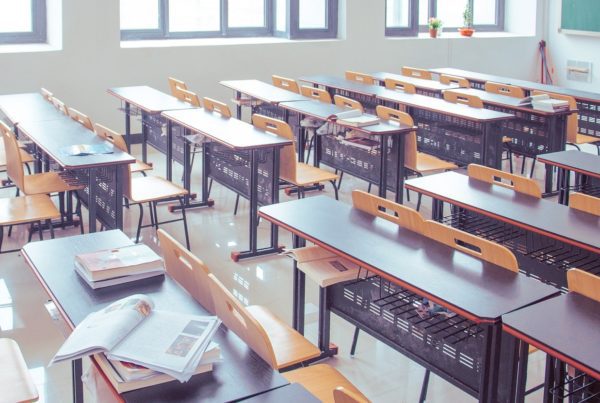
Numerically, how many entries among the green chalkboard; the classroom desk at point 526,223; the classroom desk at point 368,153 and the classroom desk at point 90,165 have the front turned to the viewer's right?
0

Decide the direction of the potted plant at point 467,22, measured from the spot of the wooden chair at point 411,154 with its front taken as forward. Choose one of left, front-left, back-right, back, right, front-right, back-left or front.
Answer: front-left

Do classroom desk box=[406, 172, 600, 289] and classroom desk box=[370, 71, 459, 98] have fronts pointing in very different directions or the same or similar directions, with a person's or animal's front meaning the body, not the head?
same or similar directions

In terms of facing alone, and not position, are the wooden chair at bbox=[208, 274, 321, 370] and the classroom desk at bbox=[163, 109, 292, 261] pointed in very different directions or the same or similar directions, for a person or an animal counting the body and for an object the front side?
very different directions

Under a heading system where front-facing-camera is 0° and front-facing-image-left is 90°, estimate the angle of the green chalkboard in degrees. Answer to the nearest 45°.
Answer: approximately 45°

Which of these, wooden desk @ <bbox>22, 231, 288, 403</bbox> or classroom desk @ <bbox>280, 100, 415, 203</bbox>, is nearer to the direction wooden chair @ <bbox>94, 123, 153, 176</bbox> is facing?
the classroom desk

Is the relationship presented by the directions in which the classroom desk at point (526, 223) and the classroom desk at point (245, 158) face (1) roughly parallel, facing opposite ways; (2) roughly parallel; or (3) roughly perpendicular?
roughly parallel

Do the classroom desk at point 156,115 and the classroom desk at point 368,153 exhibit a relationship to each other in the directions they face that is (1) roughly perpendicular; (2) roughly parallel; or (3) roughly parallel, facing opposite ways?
roughly parallel

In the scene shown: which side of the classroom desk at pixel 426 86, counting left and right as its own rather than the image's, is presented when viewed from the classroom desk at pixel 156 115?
front

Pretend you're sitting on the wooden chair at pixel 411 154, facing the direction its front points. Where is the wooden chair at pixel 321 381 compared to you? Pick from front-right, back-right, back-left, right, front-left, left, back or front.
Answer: back-right

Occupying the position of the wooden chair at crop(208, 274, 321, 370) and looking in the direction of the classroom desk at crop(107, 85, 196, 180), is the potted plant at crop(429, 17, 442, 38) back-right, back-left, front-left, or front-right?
front-right

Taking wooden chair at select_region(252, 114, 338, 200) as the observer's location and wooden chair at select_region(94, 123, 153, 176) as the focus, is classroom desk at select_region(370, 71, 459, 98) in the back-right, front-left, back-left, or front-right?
back-right

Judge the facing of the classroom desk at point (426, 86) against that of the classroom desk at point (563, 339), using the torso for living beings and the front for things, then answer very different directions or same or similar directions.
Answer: same or similar directions

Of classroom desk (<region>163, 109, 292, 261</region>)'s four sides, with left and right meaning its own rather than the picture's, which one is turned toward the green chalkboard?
back

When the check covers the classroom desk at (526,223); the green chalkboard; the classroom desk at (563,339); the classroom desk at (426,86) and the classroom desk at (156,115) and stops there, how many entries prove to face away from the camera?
0

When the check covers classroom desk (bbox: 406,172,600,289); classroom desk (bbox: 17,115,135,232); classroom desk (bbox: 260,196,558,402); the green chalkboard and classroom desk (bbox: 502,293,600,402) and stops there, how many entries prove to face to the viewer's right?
0

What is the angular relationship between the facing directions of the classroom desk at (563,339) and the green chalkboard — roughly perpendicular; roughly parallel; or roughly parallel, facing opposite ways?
roughly parallel
